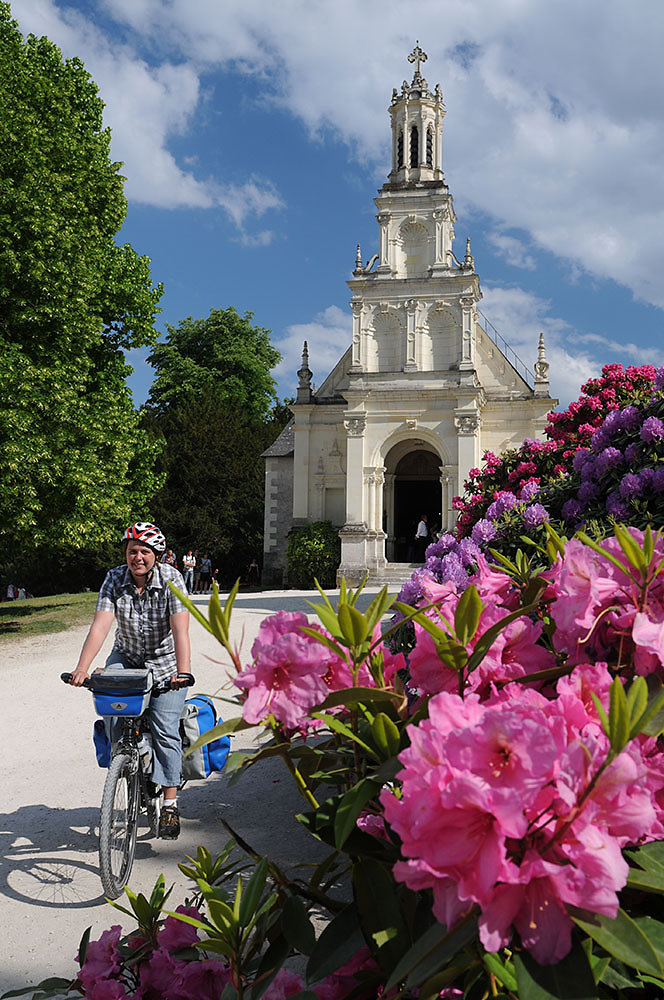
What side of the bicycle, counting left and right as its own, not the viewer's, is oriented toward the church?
back

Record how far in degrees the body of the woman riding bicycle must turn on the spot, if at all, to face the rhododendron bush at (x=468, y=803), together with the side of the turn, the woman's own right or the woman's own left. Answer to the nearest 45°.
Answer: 0° — they already face it

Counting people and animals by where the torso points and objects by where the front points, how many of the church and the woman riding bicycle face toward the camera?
2

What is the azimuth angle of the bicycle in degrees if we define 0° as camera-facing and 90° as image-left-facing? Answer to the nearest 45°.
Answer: approximately 0°

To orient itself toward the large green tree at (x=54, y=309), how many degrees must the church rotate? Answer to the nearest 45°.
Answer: approximately 45° to its right

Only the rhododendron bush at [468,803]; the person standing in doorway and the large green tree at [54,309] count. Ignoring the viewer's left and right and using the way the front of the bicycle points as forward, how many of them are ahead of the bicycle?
1

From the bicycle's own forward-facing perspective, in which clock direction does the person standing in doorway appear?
The person standing in doorway is roughly at 7 o'clock from the bicycle.

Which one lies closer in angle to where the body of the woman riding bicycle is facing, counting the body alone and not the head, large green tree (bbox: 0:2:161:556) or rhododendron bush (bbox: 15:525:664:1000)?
the rhododendron bush

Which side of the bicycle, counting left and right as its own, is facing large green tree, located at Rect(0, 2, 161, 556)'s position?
back

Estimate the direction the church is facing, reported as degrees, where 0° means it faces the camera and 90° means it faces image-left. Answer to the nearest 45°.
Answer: approximately 0°

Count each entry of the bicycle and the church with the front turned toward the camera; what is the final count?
2
